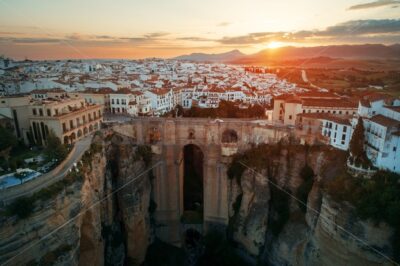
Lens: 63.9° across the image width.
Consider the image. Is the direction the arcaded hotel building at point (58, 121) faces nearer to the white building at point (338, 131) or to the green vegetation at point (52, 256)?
the white building

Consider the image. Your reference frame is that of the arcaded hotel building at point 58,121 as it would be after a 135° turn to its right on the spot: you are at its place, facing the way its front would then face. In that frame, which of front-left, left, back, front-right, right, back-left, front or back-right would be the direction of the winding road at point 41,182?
left

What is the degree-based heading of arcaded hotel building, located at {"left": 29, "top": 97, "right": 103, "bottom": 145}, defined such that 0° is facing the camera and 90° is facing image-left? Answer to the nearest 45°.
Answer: approximately 315°

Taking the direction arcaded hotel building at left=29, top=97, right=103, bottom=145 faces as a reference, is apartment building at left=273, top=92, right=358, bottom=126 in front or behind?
in front

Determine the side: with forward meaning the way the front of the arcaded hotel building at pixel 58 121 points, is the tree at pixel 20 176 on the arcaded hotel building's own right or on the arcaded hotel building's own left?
on the arcaded hotel building's own right

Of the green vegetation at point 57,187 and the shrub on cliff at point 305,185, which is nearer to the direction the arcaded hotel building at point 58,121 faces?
the shrub on cliff

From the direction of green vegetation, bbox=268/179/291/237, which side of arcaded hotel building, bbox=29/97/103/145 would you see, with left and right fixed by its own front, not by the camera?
front

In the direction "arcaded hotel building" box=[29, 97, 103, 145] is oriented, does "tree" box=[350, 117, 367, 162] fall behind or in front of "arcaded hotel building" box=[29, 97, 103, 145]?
in front

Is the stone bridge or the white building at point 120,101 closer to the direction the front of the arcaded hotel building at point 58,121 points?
the stone bridge

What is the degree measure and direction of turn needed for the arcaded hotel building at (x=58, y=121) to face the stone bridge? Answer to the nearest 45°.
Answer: approximately 45° to its left

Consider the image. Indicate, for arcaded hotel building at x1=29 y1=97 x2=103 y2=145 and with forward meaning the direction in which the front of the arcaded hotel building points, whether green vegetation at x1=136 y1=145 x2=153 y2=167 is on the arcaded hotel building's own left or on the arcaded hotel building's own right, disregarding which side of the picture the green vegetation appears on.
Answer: on the arcaded hotel building's own left

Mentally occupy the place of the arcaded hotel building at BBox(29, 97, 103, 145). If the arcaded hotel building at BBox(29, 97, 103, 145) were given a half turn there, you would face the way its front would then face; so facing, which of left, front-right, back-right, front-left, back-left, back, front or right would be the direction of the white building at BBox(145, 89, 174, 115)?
right
